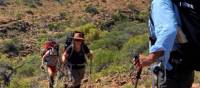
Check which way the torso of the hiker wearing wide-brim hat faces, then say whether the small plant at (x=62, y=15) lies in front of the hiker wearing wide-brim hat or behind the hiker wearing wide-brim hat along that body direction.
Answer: behind

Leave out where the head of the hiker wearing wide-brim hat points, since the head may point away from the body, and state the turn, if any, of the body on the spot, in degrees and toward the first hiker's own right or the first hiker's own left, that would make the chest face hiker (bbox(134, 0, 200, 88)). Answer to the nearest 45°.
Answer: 0° — they already face them

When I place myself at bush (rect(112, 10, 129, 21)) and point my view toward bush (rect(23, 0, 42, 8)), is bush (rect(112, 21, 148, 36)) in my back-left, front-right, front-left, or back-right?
back-left

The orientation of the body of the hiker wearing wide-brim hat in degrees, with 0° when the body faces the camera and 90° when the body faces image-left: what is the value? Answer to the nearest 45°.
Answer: approximately 0°

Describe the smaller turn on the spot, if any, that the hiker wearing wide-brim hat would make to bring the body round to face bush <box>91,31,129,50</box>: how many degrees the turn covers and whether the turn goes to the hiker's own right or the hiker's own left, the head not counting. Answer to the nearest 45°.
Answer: approximately 180°

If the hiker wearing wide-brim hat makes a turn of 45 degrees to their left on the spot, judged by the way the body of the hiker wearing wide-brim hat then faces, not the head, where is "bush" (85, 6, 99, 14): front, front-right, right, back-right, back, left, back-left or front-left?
back-left

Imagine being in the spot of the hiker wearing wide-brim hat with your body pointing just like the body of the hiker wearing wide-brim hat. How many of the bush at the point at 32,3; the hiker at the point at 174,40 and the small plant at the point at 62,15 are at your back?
2

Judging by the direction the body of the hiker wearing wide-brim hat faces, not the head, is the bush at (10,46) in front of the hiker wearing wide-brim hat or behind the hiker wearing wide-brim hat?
behind

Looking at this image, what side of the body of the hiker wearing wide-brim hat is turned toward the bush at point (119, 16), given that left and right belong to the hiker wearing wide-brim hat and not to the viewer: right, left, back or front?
back

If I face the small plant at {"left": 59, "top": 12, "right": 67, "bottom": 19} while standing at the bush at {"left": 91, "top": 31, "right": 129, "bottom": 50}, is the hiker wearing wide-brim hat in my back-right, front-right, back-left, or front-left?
back-left
